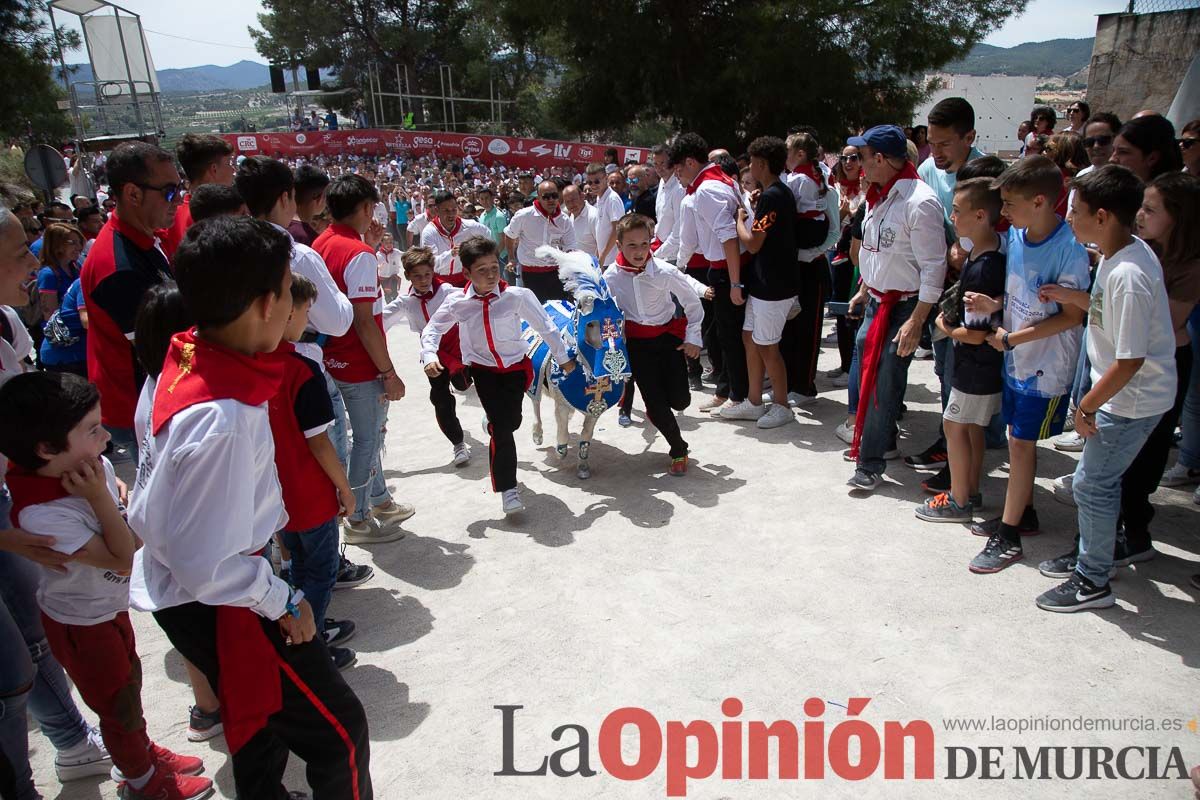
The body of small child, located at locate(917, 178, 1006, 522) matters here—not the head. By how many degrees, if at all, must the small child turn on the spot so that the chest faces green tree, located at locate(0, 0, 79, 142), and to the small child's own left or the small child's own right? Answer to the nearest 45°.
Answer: approximately 45° to the small child's own right

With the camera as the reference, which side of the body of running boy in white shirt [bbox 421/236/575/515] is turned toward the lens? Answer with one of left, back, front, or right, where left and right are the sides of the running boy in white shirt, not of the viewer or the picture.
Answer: front

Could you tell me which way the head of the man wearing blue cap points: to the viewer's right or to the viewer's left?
to the viewer's left

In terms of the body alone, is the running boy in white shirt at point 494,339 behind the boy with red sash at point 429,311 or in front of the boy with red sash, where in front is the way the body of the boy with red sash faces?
in front

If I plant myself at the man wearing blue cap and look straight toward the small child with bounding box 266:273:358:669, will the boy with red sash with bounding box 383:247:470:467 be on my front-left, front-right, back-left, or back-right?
front-right

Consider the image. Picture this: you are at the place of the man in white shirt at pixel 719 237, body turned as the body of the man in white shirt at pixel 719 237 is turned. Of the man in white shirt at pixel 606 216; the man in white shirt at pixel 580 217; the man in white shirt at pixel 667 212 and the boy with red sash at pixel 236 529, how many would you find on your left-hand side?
1

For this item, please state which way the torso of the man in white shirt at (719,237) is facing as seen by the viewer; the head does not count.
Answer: to the viewer's left

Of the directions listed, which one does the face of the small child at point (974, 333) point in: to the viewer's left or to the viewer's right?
to the viewer's left

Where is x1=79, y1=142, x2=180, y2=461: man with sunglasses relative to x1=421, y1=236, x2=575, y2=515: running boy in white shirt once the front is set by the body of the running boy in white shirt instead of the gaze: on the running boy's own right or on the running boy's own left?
on the running boy's own right

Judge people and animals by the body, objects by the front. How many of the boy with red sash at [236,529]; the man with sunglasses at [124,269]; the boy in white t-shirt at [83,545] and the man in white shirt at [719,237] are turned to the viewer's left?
1

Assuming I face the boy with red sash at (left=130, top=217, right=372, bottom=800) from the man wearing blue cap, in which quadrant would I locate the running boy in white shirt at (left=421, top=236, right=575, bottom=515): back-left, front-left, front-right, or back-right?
front-right

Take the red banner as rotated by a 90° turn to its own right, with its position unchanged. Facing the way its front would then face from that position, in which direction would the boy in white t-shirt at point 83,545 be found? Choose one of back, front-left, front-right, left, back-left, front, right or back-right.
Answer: left

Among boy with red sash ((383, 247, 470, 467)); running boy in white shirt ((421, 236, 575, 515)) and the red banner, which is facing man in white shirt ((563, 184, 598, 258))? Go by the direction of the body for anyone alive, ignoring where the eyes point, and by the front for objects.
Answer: the red banner

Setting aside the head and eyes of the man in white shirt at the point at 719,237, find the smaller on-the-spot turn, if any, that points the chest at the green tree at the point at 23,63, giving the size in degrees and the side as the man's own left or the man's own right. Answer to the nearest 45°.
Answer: approximately 45° to the man's own right

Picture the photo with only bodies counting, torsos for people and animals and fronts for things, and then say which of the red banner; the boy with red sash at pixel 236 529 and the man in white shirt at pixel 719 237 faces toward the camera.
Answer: the red banner

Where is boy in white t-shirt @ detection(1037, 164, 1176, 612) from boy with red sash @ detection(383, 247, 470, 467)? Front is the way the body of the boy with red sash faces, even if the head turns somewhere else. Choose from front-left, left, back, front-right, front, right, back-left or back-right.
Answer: front-left

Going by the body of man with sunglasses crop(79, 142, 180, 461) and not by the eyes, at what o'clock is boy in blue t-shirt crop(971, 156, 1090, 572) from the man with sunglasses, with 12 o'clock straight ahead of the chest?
The boy in blue t-shirt is roughly at 1 o'clock from the man with sunglasses.

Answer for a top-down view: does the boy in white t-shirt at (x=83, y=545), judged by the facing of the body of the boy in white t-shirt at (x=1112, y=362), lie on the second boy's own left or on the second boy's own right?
on the second boy's own left

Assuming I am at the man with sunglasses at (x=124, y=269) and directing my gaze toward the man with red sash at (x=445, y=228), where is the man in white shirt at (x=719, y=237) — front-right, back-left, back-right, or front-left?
front-right

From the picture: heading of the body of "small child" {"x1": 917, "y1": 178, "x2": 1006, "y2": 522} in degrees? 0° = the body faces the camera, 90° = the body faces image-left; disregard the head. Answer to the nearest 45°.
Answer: approximately 90°

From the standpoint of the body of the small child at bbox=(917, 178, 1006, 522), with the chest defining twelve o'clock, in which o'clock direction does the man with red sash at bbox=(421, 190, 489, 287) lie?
The man with red sash is roughly at 1 o'clock from the small child.

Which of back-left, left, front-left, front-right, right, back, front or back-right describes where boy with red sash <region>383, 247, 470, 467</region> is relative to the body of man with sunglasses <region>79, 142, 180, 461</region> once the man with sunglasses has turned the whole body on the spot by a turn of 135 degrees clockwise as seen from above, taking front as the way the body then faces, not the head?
back

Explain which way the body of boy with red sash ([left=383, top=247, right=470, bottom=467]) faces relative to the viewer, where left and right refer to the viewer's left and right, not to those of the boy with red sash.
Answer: facing the viewer

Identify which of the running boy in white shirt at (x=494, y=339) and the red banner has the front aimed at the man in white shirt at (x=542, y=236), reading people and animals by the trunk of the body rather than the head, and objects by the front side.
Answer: the red banner
